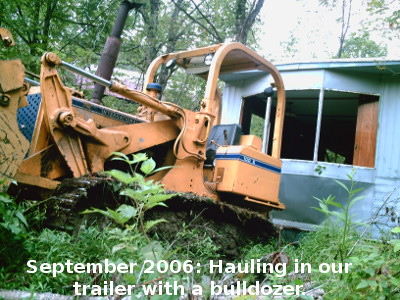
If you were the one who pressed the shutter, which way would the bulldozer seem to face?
facing the viewer and to the left of the viewer

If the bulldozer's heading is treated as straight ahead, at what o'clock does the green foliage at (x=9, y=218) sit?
The green foliage is roughly at 11 o'clock from the bulldozer.
